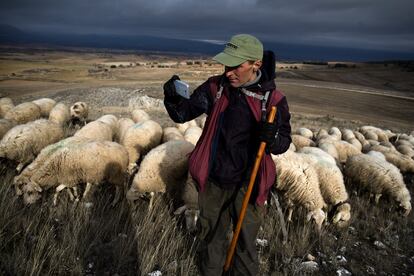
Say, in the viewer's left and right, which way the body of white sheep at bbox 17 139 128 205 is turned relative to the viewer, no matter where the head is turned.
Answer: facing to the left of the viewer

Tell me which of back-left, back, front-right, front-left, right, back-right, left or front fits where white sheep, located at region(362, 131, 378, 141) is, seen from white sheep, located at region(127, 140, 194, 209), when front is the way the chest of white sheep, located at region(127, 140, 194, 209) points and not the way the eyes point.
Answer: back

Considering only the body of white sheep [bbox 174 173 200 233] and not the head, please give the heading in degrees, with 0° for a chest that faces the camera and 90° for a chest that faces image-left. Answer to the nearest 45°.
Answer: approximately 0°

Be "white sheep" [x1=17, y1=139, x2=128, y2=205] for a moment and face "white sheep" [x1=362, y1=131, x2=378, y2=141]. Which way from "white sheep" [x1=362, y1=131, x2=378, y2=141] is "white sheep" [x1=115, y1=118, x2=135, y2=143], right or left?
left

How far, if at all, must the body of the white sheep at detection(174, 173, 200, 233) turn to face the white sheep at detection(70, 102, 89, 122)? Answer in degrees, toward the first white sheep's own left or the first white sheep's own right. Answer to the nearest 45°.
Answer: approximately 135° to the first white sheep's own right

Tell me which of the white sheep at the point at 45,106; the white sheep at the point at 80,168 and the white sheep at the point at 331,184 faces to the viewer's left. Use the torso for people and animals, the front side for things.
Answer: the white sheep at the point at 80,168

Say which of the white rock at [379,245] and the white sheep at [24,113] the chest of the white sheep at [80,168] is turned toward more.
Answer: the white sheep
